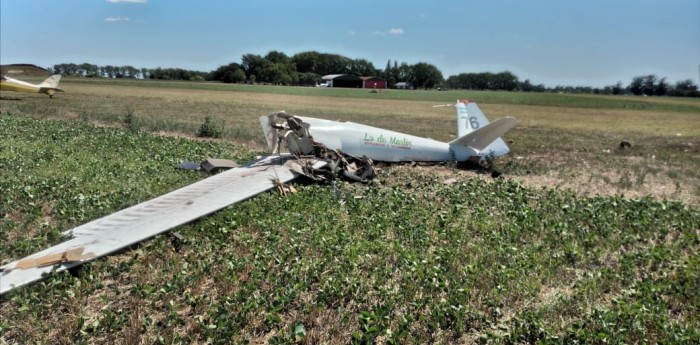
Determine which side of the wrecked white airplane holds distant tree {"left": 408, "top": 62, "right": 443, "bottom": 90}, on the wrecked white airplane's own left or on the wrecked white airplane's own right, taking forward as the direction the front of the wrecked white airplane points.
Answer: on the wrecked white airplane's own right

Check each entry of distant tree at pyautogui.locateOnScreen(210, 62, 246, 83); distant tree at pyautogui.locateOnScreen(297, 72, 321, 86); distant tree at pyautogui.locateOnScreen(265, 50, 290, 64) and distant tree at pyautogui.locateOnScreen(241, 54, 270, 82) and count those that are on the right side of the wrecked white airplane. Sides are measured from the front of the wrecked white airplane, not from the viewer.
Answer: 4

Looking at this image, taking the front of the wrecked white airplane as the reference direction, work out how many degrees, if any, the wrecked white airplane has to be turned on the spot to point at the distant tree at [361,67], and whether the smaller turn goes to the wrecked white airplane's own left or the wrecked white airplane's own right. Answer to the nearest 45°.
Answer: approximately 90° to the wrecked white airplane's own right

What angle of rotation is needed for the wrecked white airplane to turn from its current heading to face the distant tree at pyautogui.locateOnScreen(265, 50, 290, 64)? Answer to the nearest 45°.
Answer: approximately 90° to its right

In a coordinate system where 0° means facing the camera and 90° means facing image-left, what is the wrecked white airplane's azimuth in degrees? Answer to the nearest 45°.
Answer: approximately 90°

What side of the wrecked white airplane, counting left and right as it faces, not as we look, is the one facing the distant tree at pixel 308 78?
right

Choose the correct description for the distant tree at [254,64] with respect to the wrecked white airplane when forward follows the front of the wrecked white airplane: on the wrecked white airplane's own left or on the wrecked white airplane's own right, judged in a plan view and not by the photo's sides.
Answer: on the wrecked white airplane's own right

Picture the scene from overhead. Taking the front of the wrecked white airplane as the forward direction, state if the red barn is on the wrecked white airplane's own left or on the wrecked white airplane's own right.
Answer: on the wrecked white airplane's own right

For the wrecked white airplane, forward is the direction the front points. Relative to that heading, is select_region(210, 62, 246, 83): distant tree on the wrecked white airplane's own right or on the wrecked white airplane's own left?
on the wrecked white airplane's own right
